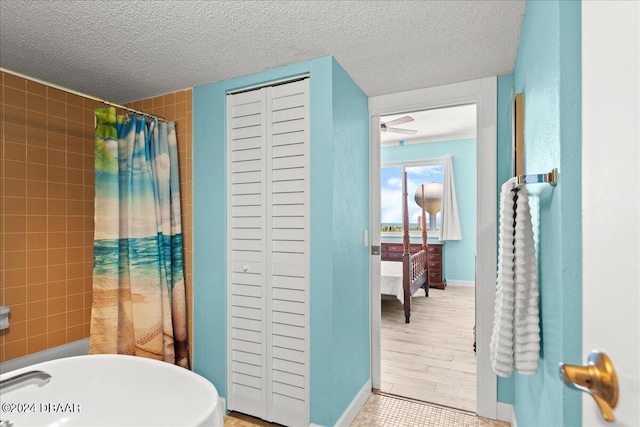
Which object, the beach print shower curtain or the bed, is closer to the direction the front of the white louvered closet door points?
the beach print shower curtain

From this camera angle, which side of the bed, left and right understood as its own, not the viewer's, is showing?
right

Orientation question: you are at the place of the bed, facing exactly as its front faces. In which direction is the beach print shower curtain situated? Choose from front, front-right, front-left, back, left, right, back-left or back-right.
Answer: back-right

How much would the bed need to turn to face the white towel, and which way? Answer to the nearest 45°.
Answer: approximately 90° to its right

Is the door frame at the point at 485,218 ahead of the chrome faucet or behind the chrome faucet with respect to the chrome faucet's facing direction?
ahead

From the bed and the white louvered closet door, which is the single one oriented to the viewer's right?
the bed

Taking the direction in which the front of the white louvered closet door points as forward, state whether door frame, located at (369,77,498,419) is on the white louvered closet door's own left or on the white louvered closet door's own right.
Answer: on the white louvered closet door's own left

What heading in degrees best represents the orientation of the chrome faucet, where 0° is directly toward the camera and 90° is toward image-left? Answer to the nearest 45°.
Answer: approximately 270°

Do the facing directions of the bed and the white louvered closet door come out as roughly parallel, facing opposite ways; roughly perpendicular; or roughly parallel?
roughly perpendicular

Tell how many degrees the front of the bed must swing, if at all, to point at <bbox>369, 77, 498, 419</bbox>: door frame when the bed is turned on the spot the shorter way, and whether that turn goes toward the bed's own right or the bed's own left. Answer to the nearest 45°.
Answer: approximately 90° to the bed's own right

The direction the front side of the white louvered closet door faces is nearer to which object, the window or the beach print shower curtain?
the beach print shower curtain

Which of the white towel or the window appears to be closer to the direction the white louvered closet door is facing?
the white towel

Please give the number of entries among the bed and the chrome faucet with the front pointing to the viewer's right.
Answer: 2

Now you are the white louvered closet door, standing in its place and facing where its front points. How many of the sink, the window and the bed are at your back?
2

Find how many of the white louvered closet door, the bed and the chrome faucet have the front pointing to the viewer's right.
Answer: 2

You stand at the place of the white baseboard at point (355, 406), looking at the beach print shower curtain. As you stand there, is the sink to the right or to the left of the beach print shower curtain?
left

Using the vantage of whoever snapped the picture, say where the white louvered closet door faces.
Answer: facing the viewer and to the left of the viewer
